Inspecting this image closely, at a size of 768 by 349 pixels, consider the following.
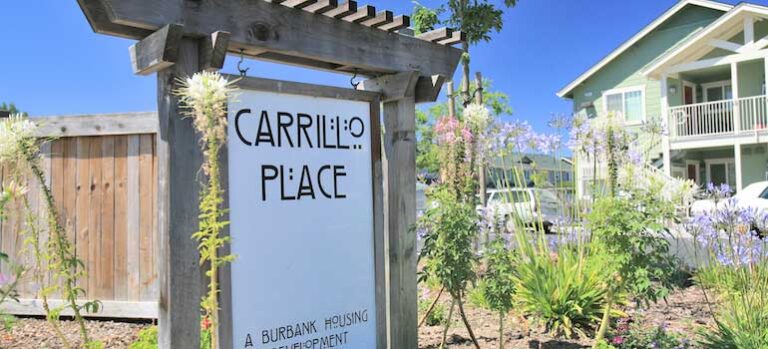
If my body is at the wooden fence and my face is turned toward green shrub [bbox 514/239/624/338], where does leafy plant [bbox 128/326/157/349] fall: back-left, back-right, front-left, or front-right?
front-right

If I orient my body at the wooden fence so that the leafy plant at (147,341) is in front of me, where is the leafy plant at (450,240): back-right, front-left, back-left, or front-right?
front-left

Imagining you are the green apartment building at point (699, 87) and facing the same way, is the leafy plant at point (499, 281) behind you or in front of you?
in front

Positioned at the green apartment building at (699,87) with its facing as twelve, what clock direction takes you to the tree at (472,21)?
The tree is roughly at 11 o'clock from the green apartment building.

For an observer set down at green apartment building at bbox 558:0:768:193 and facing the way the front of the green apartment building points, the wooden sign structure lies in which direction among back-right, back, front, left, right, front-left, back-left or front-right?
front-left

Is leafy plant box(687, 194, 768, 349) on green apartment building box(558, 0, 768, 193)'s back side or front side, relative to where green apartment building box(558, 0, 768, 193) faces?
on the front side

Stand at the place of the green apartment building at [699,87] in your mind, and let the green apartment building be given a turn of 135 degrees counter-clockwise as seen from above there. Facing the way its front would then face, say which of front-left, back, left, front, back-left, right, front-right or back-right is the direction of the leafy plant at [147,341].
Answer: right

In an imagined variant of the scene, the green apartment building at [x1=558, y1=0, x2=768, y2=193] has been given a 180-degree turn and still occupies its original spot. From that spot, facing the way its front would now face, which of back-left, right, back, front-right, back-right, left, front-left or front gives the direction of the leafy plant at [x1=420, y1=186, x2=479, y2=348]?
back-right

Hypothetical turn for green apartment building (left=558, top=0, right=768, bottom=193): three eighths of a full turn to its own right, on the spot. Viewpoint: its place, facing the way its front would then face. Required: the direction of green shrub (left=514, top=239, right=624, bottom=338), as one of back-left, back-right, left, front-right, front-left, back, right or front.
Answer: back

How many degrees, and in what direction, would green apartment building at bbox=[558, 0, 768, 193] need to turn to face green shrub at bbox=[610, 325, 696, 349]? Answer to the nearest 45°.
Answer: approximately 45° to its left

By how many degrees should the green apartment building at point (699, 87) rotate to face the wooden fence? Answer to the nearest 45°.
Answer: approximately 45° to its left

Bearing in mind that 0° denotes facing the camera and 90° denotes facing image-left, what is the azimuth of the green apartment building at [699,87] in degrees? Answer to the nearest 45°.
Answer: approximately 45°
